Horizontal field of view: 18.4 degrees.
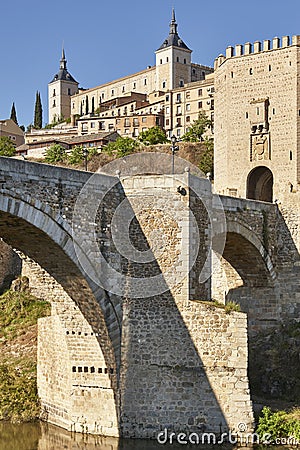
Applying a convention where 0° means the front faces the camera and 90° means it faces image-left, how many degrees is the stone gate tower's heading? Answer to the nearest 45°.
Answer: approximately 45°

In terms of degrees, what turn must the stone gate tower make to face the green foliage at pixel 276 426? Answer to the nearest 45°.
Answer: approximately 45° to its left
